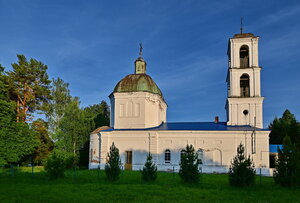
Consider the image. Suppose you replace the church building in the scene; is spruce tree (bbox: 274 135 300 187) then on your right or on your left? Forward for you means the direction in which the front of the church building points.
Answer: on your right

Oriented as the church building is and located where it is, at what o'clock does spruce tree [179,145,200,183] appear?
The spruce tree is roughly at 3 o'clock from the church building.

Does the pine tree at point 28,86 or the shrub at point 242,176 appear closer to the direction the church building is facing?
the shrub

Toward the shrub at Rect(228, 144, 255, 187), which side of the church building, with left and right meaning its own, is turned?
right

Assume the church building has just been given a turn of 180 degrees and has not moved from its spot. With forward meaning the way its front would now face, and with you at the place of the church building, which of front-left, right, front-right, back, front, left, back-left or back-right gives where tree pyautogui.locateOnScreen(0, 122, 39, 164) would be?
front

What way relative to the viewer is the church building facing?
to the viewer's right

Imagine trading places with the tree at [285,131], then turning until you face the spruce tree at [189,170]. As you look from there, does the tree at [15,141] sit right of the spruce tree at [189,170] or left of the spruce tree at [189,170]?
right
